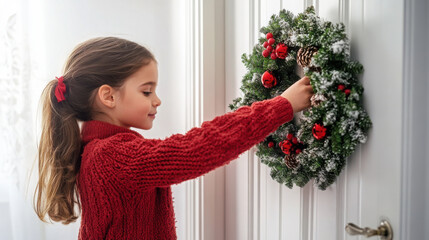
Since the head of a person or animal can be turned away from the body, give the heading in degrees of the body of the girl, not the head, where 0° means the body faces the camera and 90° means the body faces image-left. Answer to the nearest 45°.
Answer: approximately 270°

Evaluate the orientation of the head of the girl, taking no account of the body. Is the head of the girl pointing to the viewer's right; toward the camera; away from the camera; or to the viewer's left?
to the viewer's right
